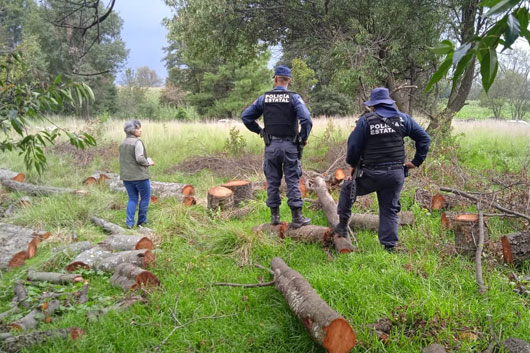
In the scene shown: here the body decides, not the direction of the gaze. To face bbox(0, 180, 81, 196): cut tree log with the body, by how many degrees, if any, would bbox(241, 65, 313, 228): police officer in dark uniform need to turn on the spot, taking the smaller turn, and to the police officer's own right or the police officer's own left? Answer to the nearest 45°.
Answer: approximately 45° to the police officer's own left

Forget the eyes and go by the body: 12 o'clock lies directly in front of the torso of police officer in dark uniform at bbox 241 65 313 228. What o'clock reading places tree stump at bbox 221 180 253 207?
The tree stump is roughly at 11 o'clock from the police officer in dark uniform.

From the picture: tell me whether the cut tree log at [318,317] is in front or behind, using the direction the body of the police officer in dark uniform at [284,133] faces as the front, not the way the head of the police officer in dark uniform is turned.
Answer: behind

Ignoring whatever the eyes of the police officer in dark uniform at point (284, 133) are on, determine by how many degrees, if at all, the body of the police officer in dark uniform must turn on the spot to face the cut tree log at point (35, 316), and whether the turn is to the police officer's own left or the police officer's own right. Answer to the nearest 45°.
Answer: approximately 135° to the police officer's own left

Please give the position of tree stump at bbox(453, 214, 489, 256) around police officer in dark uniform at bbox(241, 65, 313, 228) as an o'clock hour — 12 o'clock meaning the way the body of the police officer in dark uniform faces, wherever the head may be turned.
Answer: The tree stump is roughly at 4 o'clock from the police officer in dark uniform.

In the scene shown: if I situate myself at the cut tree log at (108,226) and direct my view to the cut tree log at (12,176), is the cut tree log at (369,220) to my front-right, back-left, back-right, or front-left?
back-right

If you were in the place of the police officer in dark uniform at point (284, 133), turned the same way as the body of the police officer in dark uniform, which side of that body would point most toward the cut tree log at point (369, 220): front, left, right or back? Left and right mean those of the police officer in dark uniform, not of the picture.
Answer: right

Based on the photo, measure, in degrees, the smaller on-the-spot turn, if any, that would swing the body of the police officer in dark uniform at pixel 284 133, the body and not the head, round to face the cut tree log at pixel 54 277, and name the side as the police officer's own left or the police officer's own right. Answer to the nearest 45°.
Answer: approximately 135° to the police officer's own left

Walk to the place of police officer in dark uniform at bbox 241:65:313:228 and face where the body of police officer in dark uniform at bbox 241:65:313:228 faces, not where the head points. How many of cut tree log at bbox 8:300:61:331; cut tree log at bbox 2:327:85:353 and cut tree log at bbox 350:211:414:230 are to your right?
1

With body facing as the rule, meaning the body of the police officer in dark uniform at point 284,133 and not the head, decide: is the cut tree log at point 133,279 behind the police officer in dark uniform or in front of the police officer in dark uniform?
behind

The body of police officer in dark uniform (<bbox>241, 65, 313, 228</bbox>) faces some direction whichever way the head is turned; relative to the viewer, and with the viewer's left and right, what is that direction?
facing away from the viewer

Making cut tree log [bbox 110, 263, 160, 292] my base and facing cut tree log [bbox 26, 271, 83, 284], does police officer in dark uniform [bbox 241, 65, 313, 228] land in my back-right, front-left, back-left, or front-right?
back-right

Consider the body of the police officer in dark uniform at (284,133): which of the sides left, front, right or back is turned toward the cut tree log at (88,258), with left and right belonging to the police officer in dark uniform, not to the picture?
left

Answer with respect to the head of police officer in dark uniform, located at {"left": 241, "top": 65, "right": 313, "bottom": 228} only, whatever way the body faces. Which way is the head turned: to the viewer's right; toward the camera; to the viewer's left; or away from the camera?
away from the camera

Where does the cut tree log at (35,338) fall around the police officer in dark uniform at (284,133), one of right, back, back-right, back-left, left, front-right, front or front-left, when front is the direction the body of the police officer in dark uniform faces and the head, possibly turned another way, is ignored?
back-left
